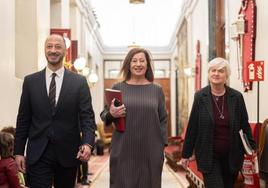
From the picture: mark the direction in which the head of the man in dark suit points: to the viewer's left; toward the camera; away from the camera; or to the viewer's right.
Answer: toward the camera

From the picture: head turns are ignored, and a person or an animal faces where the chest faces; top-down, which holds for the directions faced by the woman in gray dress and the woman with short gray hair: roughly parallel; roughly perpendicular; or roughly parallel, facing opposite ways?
roughly parallel

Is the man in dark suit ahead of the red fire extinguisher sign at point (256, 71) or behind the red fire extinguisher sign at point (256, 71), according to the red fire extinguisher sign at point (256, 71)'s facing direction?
ahead

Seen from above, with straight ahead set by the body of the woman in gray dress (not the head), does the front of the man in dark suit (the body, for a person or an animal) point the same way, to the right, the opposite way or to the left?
the same way

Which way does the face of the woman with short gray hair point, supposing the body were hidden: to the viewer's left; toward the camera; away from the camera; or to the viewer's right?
toward the camera

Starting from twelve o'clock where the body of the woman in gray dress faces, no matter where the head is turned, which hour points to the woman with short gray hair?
The woman with short gray hair is roughly at 8 o'clock from the woman in gray dress.

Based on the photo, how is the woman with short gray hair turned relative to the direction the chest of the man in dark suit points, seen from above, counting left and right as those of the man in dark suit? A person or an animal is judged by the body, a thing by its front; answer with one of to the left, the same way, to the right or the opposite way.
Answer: the same way

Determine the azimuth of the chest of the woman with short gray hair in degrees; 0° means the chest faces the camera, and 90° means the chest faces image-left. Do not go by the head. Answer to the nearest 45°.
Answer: approximately 0°

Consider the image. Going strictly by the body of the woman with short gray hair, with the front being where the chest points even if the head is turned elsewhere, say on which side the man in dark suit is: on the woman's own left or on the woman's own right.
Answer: on the woman's own right

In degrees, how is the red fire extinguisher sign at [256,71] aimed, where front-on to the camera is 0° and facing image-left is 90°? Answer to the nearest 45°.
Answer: approximately 0°

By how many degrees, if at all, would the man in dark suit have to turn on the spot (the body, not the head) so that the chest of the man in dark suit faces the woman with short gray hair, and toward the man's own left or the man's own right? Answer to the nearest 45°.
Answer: approximately 90° to the man's own left

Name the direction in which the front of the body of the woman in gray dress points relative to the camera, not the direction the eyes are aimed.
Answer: toward the camera

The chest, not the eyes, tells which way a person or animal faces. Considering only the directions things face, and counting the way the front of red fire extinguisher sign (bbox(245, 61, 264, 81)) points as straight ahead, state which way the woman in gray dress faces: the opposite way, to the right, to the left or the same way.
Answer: the same way

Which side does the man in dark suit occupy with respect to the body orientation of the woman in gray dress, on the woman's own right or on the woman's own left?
on the woman's own right

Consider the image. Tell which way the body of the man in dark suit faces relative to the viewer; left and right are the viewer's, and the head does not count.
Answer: facing the viewer

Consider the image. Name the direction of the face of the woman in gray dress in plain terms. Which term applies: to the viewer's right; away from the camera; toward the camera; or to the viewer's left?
toward the camera
